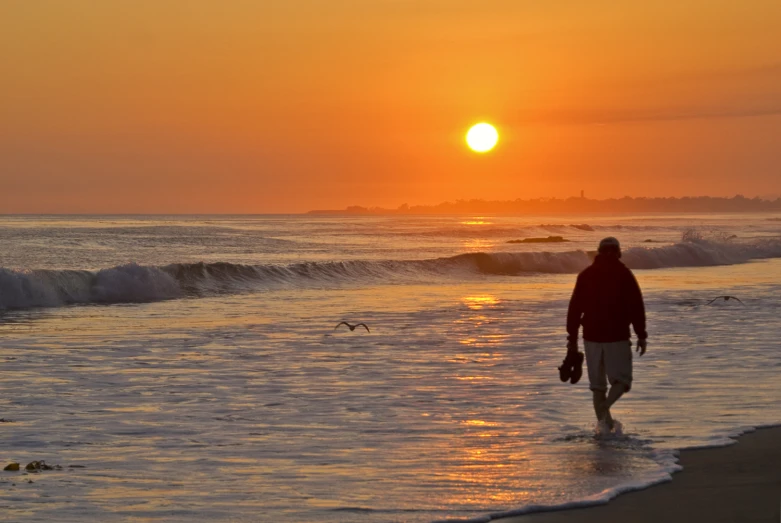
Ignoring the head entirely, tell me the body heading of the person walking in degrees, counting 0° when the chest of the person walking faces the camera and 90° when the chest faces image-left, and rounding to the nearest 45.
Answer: approximately 180°

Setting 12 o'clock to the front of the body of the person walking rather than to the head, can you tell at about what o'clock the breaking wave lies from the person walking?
The breaking wave is roughly at 11 o'clock from the person walking.

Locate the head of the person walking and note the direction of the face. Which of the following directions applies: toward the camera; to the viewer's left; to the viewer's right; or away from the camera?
away from the camera
